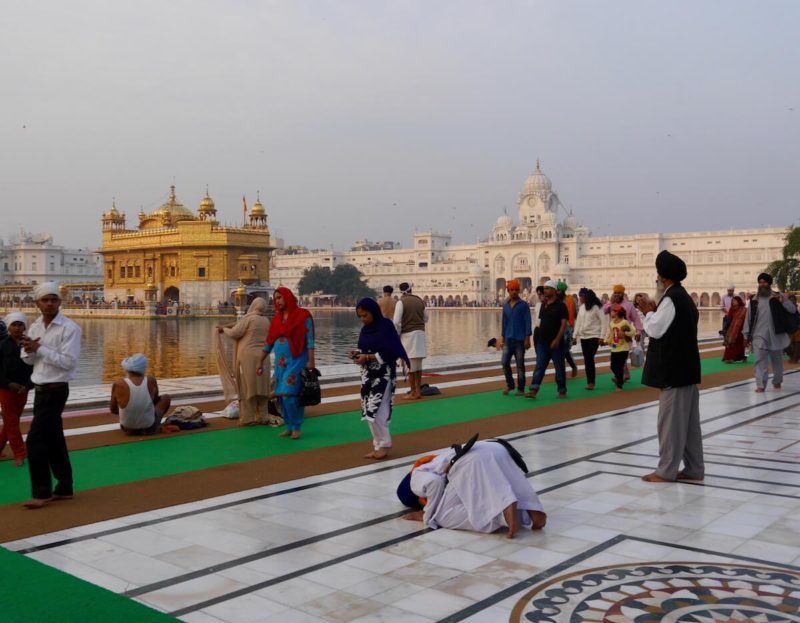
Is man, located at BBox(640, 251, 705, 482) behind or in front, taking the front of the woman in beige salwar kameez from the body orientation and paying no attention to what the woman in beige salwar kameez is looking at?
behind

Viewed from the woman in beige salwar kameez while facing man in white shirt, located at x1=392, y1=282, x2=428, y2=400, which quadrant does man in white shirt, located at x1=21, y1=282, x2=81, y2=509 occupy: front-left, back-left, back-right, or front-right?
back-right

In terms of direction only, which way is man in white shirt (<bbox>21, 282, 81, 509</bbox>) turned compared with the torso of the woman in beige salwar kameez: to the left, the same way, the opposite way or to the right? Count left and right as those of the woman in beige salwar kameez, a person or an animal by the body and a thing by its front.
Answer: to the left

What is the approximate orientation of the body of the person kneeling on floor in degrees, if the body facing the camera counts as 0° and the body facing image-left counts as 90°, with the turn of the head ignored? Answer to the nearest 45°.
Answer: approximately 90°

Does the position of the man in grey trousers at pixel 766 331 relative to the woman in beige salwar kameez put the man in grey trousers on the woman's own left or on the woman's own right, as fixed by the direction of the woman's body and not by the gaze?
on the woman's own right

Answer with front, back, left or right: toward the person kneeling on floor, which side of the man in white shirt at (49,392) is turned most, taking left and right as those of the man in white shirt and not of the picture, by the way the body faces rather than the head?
left

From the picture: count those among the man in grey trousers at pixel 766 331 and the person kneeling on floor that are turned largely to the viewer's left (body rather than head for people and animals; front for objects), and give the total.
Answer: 1

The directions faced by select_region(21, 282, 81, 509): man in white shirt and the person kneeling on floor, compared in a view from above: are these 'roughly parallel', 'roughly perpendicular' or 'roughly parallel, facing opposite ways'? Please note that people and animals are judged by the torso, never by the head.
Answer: roughly perpendicular

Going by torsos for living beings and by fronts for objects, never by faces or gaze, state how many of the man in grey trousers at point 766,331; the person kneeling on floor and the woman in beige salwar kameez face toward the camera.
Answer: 1

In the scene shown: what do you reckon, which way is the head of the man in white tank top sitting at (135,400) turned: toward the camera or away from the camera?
away from the camera

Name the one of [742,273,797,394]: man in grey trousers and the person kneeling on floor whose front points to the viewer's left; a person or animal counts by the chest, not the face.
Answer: the person kneeling on floor

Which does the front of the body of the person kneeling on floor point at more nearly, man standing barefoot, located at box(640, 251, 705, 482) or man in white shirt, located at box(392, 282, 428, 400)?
the man in white shirt
